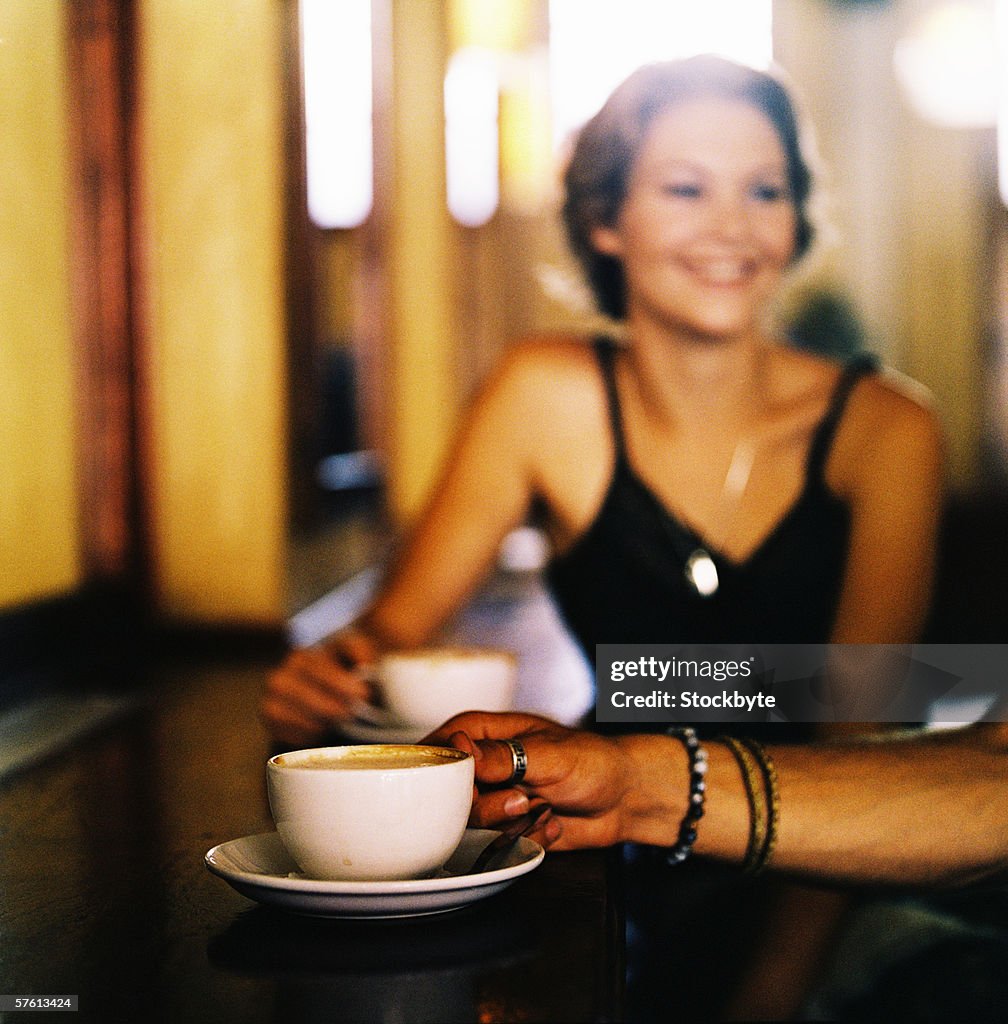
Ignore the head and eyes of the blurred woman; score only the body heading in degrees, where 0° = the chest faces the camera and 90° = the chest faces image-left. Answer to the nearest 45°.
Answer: approximately 0°

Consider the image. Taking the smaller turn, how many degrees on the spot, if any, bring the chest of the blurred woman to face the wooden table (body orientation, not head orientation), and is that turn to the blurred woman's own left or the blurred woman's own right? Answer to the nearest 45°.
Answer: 0° — they already face it

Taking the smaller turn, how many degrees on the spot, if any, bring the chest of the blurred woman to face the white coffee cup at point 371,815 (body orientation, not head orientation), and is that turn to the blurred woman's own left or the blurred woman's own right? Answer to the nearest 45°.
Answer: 0° — they already face it
